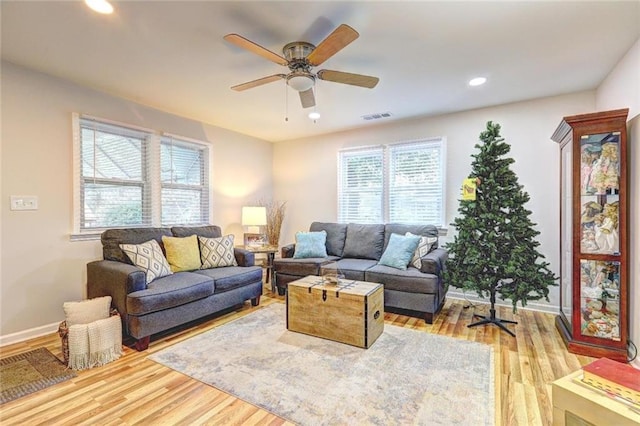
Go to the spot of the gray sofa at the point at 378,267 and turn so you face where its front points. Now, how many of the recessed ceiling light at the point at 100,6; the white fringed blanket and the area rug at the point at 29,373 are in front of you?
3

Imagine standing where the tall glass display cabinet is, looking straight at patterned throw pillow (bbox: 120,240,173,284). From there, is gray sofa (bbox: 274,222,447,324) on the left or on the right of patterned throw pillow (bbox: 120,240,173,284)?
right

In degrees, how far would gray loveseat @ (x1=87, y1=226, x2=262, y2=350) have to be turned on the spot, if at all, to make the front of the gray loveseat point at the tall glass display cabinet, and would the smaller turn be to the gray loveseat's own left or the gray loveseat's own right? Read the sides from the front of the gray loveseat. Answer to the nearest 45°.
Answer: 0° — it already faces it

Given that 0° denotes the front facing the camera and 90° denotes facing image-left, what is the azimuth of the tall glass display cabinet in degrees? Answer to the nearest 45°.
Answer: approximately 90°

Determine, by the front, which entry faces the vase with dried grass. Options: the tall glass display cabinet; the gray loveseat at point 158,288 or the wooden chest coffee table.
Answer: the tall glass display cabinet

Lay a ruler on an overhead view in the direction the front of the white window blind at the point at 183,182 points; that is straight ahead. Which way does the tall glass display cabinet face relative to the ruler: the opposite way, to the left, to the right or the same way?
the opposite way

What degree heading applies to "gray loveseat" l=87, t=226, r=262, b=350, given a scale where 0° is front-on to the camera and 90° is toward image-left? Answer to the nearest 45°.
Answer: approximately 315°

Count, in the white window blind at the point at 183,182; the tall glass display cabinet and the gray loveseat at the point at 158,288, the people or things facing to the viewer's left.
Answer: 1

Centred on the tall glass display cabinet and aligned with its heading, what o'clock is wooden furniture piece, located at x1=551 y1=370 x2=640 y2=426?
The wooden furniture piece is roughly at 9 o'clock from the tall glass display cabinet.

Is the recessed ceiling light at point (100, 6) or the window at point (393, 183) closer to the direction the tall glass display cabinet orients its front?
the window
